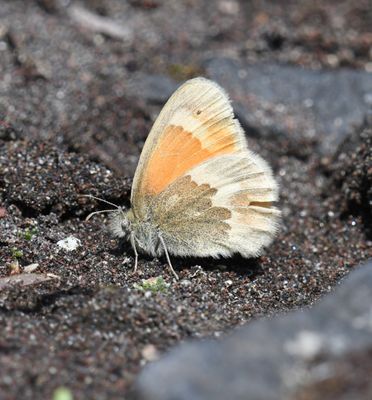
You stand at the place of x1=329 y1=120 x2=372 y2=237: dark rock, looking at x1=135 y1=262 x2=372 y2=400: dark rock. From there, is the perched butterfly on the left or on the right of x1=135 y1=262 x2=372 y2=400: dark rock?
right

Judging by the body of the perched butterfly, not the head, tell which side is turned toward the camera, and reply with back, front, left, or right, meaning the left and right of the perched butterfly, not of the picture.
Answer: left

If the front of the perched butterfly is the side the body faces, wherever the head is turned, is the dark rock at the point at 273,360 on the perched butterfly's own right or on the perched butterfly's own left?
on the perched butterfly's own left

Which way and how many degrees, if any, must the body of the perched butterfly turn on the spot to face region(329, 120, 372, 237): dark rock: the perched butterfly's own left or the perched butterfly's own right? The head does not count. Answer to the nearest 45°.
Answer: approximately 135° to the perched butterfly's own right

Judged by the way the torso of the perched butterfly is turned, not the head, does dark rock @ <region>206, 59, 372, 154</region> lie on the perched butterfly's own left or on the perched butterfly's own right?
on the perched butterfly's own right
